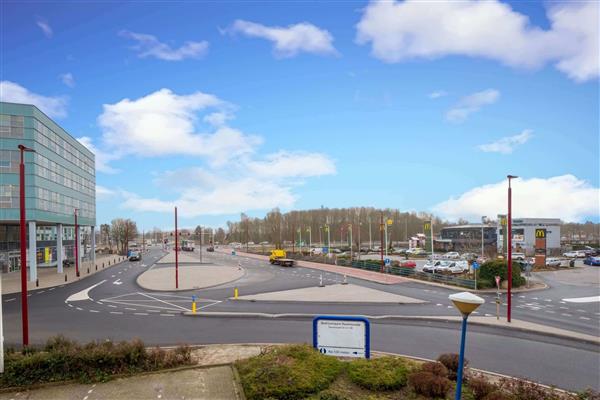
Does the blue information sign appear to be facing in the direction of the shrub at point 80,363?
no

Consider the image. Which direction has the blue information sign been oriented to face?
toward the camera

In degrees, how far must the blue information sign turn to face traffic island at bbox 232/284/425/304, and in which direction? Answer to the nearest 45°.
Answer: approximately 180°

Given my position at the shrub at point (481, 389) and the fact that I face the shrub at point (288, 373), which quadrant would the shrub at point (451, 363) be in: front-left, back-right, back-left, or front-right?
front-right

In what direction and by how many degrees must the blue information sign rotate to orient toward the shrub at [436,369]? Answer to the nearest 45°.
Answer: approximately 45° to its left

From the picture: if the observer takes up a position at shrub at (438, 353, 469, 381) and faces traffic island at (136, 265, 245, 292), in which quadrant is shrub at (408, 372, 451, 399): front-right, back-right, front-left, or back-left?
back-left

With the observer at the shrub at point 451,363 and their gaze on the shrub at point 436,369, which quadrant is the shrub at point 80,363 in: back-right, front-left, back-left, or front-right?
front-right

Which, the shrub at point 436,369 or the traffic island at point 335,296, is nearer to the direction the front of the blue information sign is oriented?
the shrub

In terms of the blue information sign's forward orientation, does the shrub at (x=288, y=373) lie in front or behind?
in front
